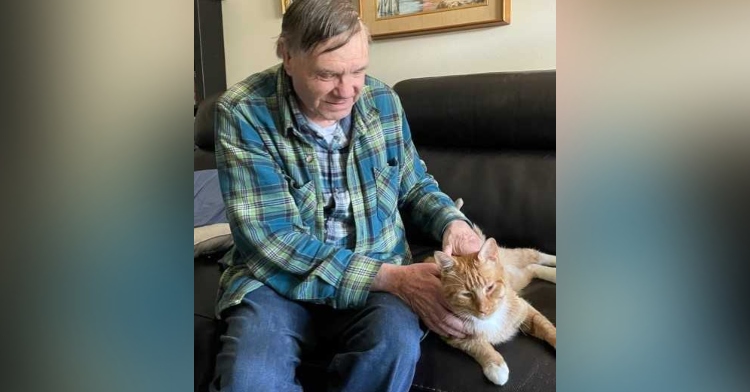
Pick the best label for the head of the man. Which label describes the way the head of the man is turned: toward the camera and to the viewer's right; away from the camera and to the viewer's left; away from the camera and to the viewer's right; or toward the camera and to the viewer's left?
toward the camera and to the viewer's right

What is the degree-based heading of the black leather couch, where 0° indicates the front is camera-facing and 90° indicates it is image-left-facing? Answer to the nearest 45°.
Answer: approximately 0°
